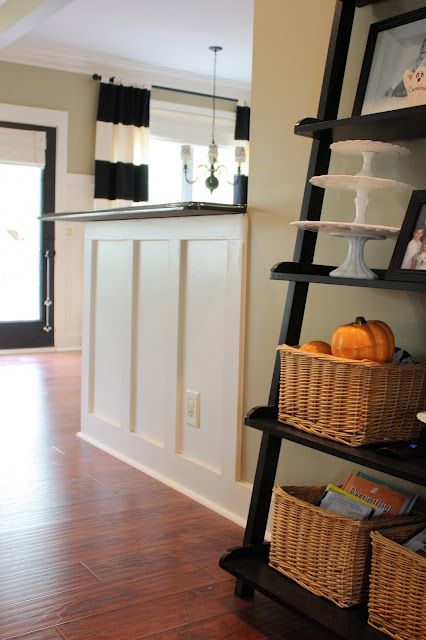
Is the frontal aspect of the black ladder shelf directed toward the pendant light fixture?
no

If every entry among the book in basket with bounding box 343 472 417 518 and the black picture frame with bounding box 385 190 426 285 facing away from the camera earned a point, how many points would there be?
0

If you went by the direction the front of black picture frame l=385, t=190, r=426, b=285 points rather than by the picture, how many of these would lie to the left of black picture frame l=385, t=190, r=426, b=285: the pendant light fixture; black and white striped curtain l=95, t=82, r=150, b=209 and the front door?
0

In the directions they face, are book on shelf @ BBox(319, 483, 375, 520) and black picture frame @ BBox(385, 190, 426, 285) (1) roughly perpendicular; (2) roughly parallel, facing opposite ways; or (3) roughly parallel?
roughly parallel

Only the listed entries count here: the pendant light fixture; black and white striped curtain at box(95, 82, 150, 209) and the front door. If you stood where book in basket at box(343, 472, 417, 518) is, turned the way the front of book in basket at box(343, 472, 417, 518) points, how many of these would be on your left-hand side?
0

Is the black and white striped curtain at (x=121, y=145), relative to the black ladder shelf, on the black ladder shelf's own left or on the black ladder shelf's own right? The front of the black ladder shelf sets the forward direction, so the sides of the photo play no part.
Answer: on the black ladder shelf's own right

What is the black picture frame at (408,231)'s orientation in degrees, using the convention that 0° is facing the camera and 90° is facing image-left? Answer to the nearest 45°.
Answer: approximately 45°

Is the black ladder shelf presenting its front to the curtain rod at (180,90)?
no

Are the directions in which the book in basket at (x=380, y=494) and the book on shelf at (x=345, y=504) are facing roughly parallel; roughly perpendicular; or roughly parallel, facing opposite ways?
roughly parallel

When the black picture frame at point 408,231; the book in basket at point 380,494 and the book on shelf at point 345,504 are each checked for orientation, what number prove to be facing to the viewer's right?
0

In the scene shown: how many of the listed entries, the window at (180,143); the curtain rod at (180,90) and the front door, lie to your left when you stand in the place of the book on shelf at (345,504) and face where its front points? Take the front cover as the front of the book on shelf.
0

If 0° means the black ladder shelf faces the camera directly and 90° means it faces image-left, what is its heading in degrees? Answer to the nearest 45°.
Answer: approximately 45°

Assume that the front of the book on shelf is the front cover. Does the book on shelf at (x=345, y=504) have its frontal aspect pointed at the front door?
no

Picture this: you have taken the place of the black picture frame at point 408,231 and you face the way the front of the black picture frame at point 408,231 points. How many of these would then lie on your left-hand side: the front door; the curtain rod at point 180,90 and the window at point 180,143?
0

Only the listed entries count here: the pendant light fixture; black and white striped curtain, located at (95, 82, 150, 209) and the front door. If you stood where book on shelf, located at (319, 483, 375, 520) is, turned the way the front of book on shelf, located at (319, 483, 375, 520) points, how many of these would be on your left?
0

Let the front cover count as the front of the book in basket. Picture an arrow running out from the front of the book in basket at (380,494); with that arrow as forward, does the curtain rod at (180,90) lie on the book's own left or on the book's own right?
on the book's own right

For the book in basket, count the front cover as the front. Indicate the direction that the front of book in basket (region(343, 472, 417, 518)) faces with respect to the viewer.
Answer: facing the viewer and to the left of the viewer
